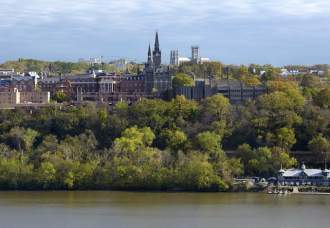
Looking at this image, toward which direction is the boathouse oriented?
toward the camera
